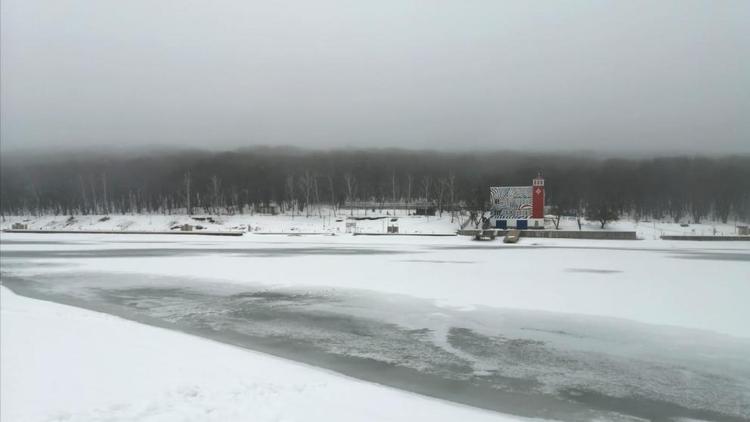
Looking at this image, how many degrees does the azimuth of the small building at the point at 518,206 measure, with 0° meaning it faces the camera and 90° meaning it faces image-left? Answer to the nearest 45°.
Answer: approximately 0°

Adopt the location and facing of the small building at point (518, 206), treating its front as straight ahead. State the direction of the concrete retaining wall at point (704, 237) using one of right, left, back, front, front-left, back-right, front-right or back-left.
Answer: left
